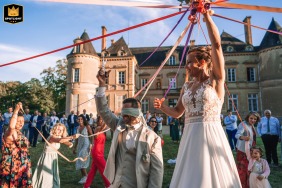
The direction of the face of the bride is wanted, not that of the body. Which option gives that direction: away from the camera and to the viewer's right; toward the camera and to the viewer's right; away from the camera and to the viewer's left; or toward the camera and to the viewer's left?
toward the camera and to the viewer's left

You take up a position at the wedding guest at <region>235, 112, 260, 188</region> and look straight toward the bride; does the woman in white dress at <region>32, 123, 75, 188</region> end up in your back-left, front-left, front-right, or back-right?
front-right

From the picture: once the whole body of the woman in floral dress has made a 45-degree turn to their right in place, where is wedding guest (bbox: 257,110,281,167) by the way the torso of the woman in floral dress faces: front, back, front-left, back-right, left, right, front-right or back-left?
left

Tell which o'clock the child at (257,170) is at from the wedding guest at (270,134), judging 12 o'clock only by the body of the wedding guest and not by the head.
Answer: The child is roughly at 12 o'clock from the wedding guest.

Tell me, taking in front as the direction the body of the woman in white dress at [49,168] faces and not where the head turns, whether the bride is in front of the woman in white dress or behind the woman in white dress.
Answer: in front

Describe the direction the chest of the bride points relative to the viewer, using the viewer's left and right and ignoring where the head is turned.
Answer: facing the viewer and to the left of the viewer

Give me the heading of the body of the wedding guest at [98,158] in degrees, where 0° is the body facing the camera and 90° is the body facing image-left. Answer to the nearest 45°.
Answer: approximately 270°

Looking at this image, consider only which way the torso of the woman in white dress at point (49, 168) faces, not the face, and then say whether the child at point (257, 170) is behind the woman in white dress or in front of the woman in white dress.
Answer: in front

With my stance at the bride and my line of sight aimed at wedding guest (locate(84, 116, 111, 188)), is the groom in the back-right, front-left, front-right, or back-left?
front-left

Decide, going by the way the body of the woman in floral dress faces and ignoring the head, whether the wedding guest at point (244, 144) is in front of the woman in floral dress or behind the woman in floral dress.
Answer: in front

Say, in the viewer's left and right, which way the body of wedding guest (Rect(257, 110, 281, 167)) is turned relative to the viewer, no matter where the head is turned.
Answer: facing the viewer

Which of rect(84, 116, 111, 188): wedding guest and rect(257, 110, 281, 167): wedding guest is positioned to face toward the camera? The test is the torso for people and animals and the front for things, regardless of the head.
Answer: rect(257, 110, 281, 167): wedding guest

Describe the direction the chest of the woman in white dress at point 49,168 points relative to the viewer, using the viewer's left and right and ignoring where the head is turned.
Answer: facing the viewer and to the right of the viewer
